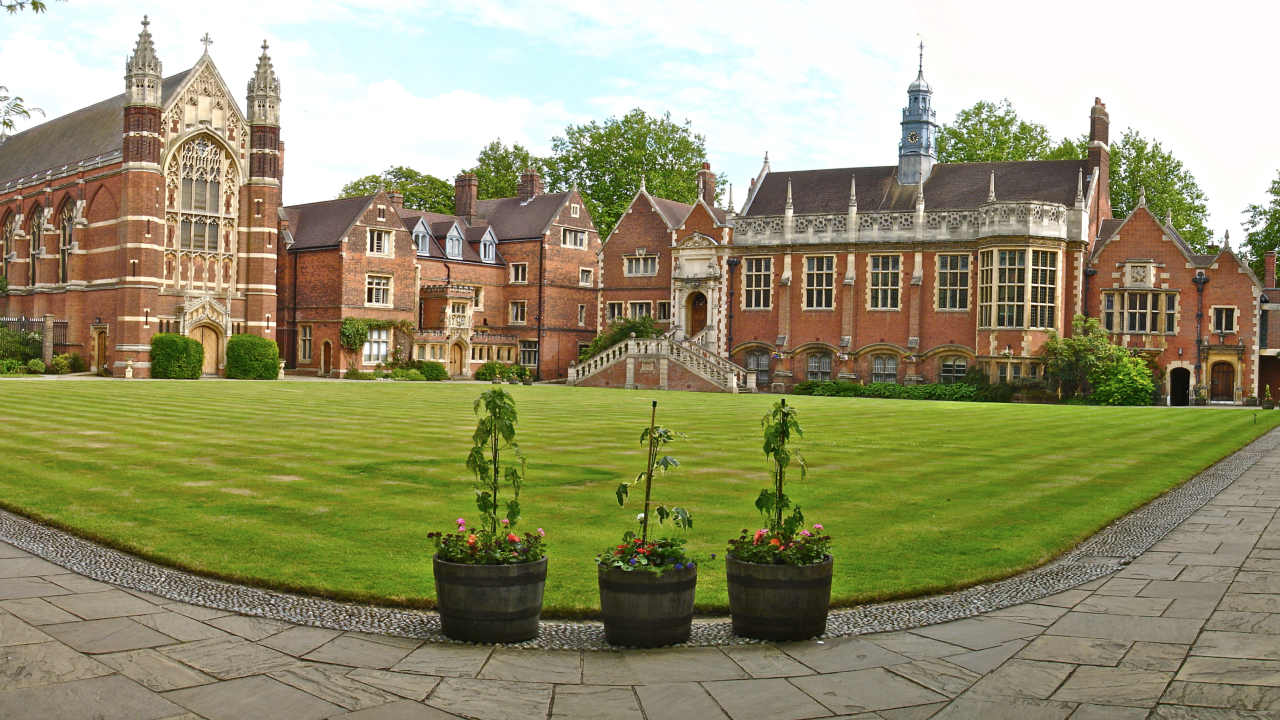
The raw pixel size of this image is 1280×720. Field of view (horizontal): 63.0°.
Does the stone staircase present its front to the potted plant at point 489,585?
yes

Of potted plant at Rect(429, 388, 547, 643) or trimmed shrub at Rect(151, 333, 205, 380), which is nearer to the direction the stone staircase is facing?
the potted plant

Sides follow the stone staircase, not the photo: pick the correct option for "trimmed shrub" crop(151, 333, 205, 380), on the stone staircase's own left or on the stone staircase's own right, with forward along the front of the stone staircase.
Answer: on the stone staircase's own right

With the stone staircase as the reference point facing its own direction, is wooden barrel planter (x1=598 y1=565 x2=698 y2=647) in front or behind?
in front

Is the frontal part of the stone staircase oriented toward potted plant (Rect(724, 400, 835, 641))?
yes

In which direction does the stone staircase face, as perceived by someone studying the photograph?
facing the viewer

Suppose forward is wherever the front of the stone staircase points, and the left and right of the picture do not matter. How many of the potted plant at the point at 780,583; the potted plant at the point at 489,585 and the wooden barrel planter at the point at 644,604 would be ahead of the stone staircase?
3

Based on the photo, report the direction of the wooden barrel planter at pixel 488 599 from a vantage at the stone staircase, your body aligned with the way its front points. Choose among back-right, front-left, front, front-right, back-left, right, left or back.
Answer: front

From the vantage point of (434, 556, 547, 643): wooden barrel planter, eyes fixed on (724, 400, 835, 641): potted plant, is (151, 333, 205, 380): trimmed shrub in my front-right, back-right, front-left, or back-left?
back-left
